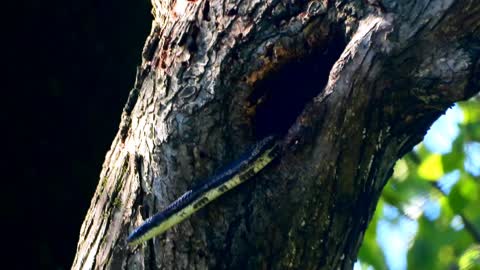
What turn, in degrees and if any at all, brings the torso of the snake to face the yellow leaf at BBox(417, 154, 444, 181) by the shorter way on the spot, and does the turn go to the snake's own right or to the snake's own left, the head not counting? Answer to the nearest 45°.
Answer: approximately 135° to the snake's own right

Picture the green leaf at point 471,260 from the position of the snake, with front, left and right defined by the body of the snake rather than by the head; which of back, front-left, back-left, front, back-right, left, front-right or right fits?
back-right

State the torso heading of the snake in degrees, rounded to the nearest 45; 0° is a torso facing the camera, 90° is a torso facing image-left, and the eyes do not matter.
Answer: approximately 90°
